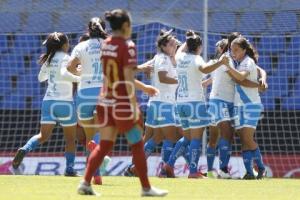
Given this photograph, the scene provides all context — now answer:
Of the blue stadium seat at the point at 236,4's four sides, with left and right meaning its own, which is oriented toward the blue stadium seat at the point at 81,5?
right

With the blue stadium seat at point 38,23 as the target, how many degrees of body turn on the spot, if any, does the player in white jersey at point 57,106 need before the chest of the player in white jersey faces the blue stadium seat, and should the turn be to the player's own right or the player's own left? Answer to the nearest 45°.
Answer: approximately 45° to the player's own left

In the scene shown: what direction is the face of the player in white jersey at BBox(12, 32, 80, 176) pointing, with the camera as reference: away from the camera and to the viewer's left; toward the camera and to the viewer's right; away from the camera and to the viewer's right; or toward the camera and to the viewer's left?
away from the camera and to the viewer's right

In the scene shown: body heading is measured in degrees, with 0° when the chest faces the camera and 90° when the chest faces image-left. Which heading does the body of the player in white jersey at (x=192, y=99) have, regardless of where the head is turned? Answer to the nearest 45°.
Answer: approximately 225°

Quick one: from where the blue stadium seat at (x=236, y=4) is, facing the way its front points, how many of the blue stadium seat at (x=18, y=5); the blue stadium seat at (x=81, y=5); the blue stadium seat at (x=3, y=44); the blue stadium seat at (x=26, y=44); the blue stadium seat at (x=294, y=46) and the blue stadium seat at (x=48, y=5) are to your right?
5

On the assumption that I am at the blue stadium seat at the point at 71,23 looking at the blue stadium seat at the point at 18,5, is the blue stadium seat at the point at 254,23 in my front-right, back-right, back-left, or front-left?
back-right
